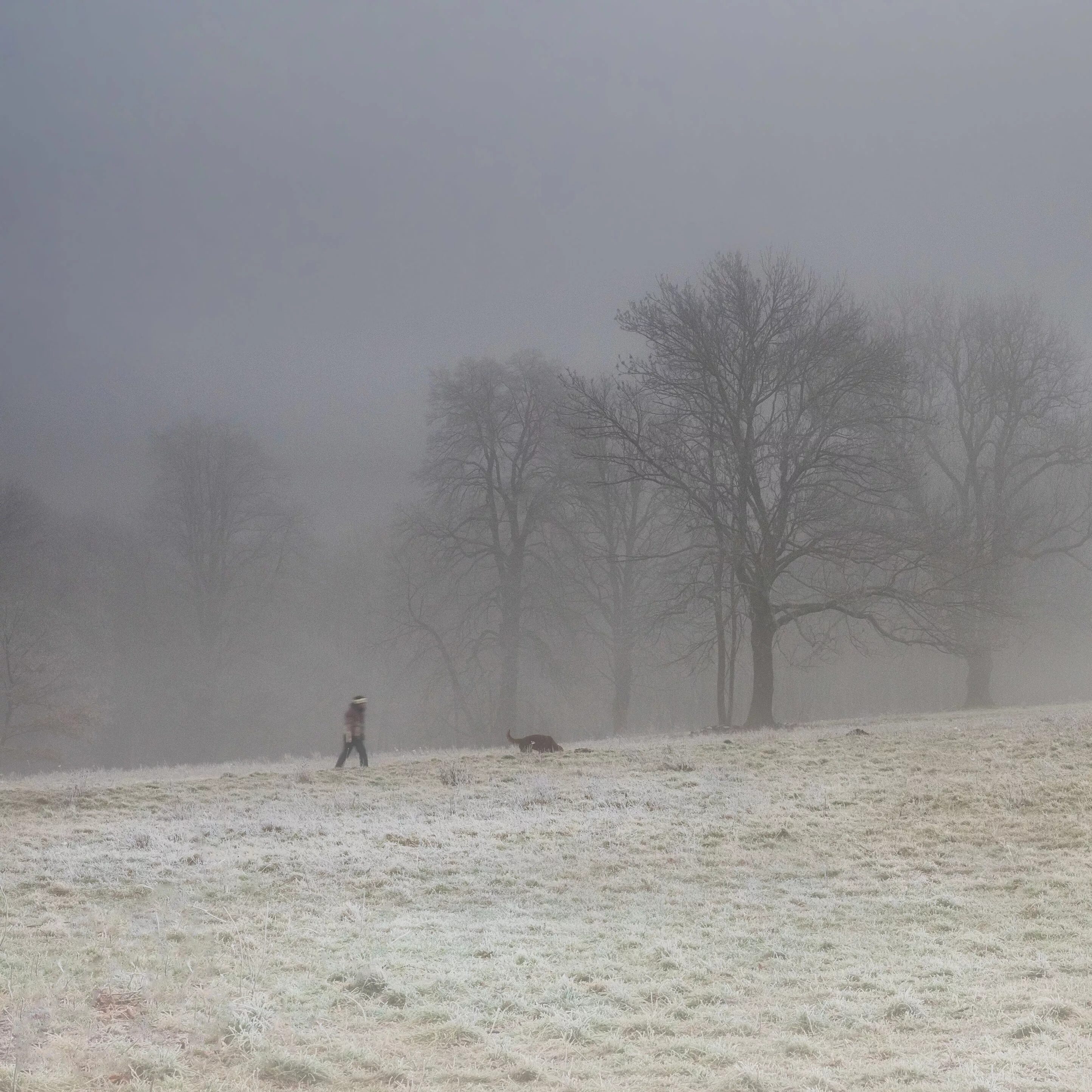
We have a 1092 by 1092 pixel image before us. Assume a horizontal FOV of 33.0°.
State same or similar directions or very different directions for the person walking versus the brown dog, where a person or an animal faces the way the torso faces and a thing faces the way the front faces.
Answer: same or similar directions

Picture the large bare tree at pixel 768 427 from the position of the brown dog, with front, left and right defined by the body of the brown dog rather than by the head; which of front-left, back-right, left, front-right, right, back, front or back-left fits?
front-left

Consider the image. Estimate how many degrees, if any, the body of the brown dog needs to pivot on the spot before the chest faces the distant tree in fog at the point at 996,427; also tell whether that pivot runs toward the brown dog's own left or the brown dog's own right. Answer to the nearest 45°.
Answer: approximately 45° to the brown dog's own left

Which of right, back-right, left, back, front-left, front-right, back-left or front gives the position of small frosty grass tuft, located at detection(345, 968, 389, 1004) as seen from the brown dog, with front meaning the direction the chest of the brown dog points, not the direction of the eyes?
right

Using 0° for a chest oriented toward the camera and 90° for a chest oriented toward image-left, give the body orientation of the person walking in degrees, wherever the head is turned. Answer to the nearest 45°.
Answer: approximately 270°

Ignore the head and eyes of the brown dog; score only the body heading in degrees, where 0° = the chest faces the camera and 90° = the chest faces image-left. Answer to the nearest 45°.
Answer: approximately 270°

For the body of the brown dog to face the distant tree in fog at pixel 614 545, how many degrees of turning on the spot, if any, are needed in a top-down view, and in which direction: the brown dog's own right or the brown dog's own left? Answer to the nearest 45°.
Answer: approximately 90° to the brown dog's own left

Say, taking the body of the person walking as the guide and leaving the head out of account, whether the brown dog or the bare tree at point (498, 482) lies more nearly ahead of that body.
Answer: the brown dog

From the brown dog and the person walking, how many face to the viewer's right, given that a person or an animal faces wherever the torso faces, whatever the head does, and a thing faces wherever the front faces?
2
